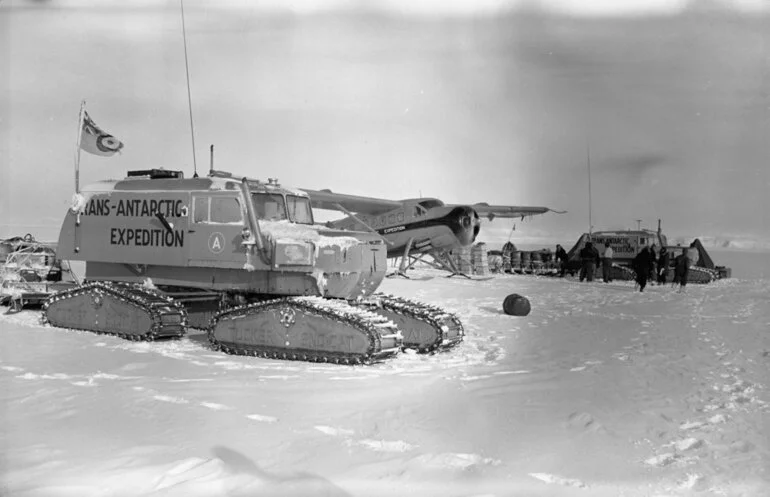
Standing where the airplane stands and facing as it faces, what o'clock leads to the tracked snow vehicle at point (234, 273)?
The tracked snow vehicle is roughly at 2 o'clock from the airplane.

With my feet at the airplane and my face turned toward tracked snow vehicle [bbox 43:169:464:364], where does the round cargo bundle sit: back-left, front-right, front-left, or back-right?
front-left

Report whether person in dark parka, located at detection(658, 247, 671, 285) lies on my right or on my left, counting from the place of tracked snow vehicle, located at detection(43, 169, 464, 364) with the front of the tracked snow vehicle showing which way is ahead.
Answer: on my left

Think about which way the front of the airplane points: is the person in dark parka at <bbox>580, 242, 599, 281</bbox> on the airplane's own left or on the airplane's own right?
on the airplane's own left

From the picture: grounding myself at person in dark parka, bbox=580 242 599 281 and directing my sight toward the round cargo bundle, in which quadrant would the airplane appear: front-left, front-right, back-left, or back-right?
front-right

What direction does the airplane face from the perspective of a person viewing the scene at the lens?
facing the viewer and to the right of the viewer

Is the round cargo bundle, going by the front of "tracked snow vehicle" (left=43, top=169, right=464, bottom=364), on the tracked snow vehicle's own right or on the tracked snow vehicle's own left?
on the tracked snow vehicle's own left

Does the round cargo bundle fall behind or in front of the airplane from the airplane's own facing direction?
in front

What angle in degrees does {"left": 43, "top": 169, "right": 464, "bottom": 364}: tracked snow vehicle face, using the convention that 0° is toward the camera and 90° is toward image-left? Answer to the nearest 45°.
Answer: approximately 315°

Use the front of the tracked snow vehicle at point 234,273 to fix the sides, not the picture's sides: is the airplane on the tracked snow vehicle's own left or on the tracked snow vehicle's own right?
on the tracked snow vehicle's own left

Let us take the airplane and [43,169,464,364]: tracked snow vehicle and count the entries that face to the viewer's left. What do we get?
0
